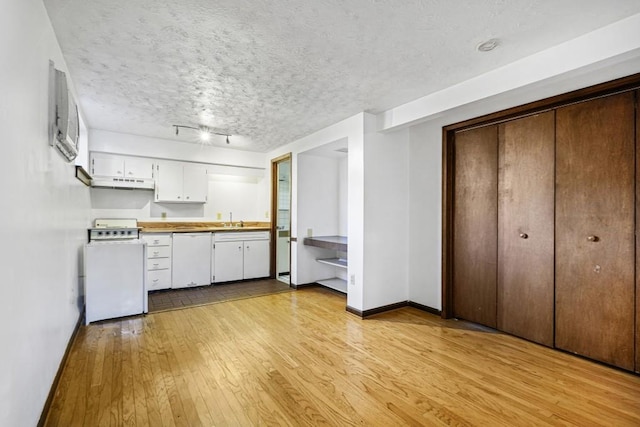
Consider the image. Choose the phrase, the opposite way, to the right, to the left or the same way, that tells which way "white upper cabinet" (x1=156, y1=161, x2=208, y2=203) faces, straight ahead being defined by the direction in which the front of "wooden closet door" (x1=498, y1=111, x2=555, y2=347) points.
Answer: to the left

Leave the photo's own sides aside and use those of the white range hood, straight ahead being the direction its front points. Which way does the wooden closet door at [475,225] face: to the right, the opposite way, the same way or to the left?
to the right

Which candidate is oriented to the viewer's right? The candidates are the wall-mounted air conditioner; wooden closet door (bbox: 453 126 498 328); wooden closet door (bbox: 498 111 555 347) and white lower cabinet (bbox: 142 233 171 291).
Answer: the wall-mounted air conditioner

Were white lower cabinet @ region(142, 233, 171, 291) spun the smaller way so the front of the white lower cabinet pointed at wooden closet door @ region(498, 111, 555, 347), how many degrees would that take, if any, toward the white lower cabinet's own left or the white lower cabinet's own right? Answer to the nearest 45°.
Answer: approximately 45° to the white lower cabinet's own left

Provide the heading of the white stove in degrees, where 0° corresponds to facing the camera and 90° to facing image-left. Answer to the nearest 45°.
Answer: approximately 0°

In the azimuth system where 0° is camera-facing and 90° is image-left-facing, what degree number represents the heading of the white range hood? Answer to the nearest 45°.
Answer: approximately 0°

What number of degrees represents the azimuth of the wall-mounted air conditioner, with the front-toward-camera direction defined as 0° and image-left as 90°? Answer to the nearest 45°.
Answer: approximately 270°

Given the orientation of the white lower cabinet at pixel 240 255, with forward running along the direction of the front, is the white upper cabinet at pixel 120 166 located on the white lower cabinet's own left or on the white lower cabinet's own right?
on the white lower cabinet's own right
